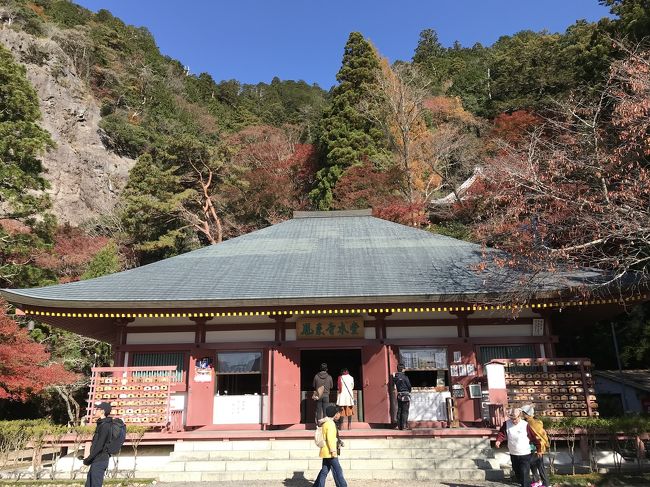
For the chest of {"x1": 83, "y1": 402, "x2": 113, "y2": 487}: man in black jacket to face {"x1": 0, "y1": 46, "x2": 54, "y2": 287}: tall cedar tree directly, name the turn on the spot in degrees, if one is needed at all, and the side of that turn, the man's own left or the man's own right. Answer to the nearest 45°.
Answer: approximately 90° to the man's own right

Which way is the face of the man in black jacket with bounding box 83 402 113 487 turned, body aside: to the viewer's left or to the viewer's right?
to the viewer's left

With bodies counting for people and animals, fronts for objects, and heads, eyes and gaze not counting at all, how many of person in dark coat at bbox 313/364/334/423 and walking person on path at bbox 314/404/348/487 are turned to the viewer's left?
0

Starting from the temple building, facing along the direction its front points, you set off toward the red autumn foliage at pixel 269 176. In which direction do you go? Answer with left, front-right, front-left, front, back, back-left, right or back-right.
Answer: back

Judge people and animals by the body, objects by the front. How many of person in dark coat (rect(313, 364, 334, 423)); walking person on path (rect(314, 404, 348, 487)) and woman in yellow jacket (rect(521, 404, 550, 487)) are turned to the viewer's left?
1

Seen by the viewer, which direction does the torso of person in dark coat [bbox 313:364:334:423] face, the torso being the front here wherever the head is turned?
away from the camera

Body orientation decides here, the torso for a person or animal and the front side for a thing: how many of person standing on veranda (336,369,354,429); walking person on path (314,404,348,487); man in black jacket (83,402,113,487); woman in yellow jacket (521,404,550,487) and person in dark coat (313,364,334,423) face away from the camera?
2

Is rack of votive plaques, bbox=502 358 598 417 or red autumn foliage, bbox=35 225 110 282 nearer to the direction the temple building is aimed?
the rack of votive plaques

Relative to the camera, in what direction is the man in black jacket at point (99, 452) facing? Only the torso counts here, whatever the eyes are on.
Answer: to the viewer's left
